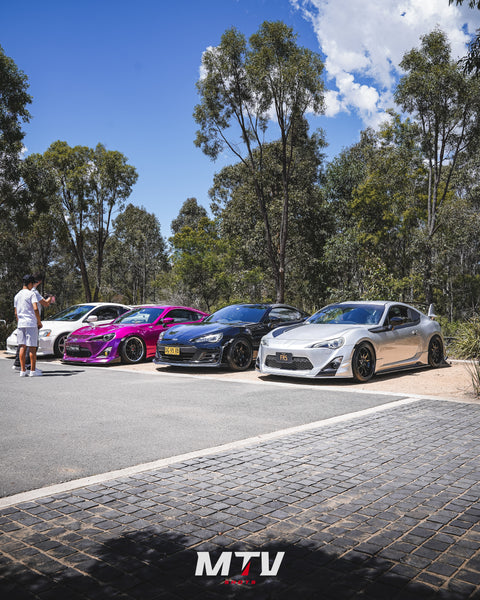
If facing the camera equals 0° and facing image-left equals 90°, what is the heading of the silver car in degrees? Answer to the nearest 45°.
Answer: approximately 45°

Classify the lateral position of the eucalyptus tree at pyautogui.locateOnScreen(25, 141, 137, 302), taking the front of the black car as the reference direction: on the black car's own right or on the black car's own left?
on the black car's own right

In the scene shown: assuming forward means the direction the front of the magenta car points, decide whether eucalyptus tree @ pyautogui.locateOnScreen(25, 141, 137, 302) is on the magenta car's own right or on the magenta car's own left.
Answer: on the magenta car's own right

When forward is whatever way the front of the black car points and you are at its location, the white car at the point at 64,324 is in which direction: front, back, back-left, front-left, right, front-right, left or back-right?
right

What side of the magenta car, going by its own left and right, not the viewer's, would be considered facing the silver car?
left

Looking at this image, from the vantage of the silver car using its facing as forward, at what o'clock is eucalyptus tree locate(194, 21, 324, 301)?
The eucalyptus tree is roughly at 4 o'clock from the silver car.
